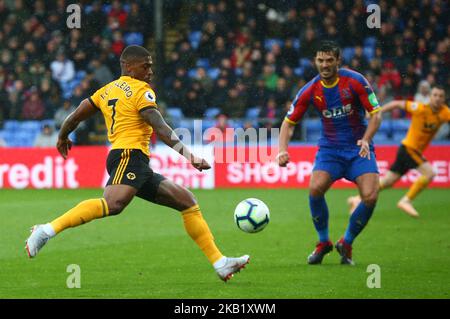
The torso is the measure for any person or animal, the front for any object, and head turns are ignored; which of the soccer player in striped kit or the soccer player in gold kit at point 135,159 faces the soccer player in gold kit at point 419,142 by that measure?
the soccer player in gold kit at point 135,159

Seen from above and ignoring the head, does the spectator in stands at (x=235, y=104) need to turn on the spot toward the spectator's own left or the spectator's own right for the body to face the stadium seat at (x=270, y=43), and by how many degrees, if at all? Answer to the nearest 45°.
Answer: approximately 135° to the spectator's own left

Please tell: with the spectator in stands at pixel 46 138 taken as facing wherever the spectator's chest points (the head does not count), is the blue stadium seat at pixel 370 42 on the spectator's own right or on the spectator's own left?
on the spectator's own left

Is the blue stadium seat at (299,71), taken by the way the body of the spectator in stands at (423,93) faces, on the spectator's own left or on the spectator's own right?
on the spectator's own right

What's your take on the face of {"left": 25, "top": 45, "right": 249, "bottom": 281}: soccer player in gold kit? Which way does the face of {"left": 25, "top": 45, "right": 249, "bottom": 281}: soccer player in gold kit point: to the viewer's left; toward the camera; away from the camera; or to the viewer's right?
to the viewer's right

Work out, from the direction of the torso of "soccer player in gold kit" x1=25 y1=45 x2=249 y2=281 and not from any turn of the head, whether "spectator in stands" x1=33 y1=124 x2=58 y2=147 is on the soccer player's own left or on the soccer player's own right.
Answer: on the soccer player's own left

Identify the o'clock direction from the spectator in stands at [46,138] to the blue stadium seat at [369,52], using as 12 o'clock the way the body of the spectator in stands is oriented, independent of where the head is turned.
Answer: The blue stadium seat is roughly at 9 o'clock from the spectator in stands.

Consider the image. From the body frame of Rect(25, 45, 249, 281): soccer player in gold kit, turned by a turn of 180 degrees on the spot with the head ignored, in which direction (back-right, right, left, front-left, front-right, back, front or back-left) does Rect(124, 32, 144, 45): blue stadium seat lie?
back-right

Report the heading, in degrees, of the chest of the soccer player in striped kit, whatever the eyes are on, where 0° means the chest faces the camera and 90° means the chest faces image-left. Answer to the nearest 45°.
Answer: approximately 0°

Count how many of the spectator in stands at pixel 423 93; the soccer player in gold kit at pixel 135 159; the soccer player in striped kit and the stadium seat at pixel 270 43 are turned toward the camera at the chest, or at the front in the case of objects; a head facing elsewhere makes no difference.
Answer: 3

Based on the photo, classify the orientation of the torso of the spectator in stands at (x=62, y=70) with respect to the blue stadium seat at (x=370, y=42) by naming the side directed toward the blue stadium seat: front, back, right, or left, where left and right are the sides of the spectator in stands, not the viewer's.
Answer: left
